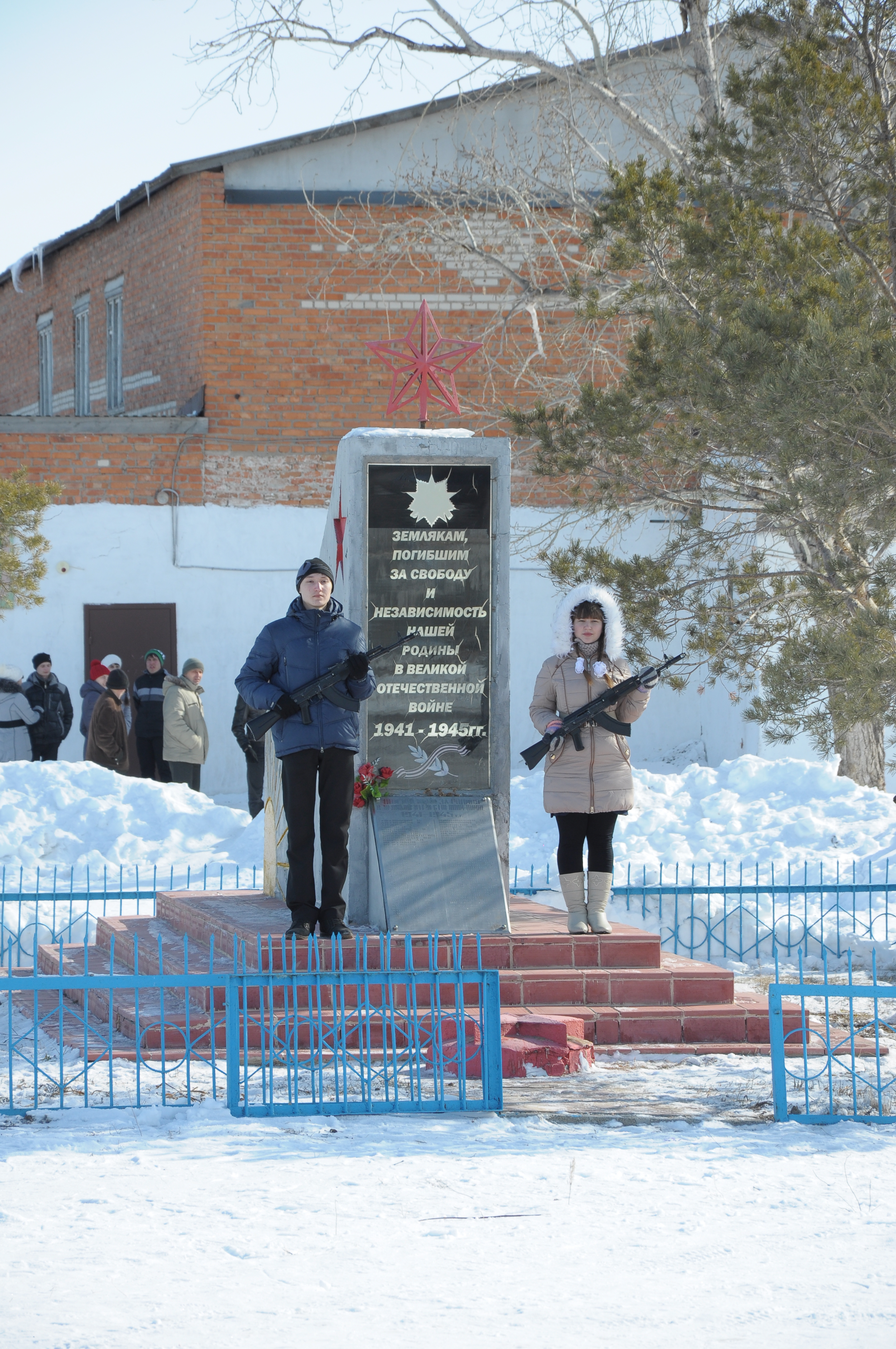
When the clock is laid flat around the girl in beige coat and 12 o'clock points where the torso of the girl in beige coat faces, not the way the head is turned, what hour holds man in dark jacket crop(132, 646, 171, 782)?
The man in dark jacket is roughly at 5 o'clock from the girl in beige coat.

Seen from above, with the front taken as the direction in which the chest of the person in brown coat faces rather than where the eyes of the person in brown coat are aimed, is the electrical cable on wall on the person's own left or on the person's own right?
on the person's own left

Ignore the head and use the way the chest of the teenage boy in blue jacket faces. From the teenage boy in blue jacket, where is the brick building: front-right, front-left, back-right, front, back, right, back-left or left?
back

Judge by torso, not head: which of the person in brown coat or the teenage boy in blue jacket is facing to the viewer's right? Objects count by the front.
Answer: the person in brown coat

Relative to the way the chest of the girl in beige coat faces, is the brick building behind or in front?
behind

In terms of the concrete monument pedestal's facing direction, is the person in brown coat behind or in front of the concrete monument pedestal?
behind

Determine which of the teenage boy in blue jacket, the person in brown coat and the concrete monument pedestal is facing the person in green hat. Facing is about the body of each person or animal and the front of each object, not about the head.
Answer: the person in brown coat
